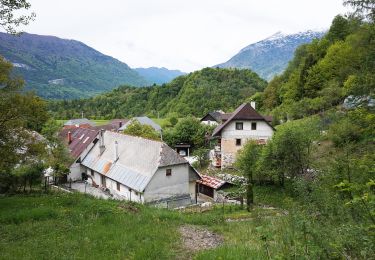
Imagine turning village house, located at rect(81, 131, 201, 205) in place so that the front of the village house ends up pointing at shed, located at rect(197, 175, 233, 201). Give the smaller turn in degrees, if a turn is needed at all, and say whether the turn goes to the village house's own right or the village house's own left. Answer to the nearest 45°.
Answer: approximately 135° to the village house's own left

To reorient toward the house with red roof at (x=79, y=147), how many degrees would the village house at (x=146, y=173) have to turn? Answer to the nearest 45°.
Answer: approximately 90° to its right

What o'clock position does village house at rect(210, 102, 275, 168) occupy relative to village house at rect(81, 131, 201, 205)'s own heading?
village house at rect(210, 102, 275, 168) is roughly at 6 o'clock from village house at rect(81, 131, 201, 205).

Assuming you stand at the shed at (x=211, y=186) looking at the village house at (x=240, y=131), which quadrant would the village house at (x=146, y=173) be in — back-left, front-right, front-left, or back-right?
back-left

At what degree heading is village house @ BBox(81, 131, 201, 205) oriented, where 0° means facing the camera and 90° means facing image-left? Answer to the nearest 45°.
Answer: approximately 45°

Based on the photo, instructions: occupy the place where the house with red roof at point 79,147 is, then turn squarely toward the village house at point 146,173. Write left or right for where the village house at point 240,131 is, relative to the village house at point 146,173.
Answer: left
